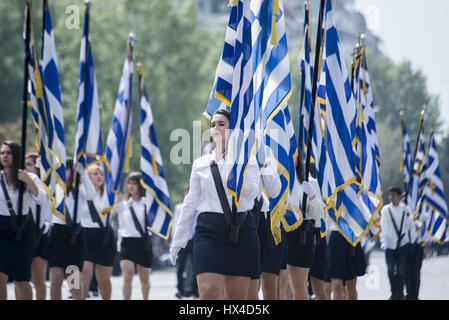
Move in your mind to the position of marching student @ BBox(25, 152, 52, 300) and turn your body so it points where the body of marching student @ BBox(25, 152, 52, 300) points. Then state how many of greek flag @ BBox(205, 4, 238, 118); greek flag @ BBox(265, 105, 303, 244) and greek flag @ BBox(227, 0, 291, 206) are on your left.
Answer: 3

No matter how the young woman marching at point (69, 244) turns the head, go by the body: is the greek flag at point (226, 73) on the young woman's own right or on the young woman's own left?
on the young woman's own left

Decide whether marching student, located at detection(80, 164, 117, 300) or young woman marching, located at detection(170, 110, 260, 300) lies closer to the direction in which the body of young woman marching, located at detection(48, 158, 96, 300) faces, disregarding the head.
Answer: the young woman marching

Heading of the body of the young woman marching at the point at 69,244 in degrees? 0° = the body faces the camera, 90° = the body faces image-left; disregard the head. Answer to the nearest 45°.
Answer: approximately 45°

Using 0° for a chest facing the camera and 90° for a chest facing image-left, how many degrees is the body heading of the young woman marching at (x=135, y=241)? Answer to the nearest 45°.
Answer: approximately 0°

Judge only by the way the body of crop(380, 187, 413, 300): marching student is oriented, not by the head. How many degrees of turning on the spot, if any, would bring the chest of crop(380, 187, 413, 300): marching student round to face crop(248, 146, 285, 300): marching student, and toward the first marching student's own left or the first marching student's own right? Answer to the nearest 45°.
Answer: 0° — they already face them

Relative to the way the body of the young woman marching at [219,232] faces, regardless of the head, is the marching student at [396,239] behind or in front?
behind

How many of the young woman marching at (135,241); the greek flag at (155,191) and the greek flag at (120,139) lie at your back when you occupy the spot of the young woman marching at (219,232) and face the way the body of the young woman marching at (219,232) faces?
3
